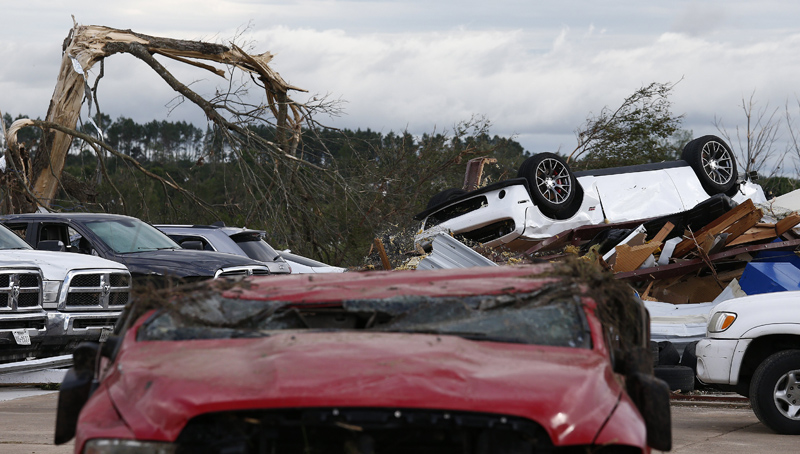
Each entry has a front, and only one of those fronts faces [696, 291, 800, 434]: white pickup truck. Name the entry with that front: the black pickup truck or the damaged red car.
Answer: the black pickup truck

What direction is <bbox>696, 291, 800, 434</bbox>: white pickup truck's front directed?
to the viewer's left

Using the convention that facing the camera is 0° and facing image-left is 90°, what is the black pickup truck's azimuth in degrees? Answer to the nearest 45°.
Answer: approximately 315°

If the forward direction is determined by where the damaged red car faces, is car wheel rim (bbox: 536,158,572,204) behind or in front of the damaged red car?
behind

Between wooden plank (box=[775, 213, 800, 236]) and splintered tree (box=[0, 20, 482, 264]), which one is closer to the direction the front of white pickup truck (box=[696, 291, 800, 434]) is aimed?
the splintered tree

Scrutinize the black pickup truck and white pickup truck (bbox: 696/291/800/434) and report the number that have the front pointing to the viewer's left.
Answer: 1

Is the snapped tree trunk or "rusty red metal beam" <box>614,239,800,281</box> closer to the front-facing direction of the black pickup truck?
the rusty red metal beam
